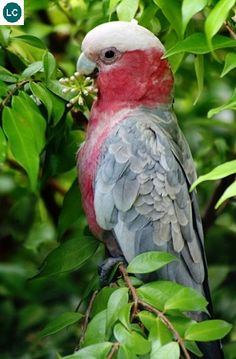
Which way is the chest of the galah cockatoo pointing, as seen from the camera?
to the viewer's left
